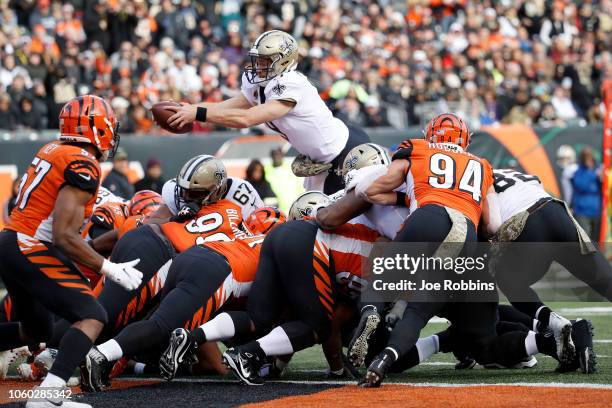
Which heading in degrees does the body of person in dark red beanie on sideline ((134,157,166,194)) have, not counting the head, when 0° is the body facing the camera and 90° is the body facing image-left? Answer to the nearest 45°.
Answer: approximately 0°

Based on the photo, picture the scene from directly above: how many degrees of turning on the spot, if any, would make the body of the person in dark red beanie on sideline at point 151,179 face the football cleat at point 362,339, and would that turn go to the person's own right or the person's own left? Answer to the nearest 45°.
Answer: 0° — they already face it

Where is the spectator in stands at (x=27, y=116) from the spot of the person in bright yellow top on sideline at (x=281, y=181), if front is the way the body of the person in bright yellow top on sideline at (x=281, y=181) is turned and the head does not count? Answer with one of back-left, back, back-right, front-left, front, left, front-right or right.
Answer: right

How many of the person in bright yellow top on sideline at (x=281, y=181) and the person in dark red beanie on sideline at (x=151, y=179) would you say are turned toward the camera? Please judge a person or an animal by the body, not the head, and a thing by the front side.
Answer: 2

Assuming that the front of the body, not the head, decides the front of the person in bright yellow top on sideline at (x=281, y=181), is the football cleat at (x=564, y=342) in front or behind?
in front

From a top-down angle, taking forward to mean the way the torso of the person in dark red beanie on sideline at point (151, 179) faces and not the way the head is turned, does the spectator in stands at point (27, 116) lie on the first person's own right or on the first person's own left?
on the first person's own right

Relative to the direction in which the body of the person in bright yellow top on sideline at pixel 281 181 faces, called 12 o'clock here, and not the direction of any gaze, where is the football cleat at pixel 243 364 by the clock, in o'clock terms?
The football cleat is roughly at 12 o'clock from the person in bright yellow top on sideline.

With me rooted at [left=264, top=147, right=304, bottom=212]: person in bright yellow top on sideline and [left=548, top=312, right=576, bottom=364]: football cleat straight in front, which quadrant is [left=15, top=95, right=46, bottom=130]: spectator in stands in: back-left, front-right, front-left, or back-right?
back-right

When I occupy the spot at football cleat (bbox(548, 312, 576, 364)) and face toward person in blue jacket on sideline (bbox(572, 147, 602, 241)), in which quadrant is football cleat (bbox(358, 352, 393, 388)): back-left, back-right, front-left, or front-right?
back-left

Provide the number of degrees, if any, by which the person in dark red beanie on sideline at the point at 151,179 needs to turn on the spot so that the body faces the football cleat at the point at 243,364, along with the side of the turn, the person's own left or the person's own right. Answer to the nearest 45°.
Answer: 0° — they already face it
